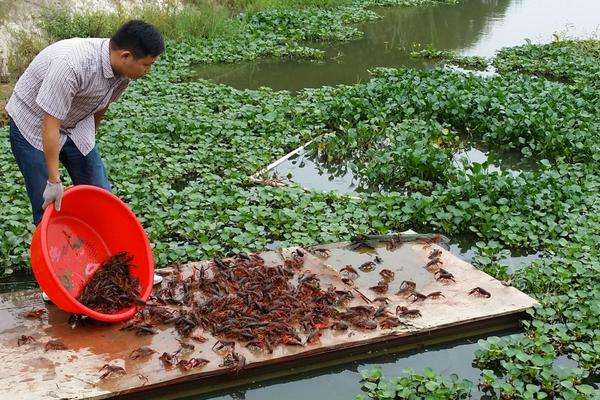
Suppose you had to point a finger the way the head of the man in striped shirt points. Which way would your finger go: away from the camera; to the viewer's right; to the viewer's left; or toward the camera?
to the viewer's right

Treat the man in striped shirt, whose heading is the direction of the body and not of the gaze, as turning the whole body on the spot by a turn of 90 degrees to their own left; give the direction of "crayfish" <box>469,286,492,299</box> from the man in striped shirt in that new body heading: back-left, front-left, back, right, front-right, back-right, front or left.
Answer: right

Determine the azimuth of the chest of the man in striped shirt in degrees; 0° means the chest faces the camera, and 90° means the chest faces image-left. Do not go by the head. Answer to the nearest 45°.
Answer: approximately 270°
